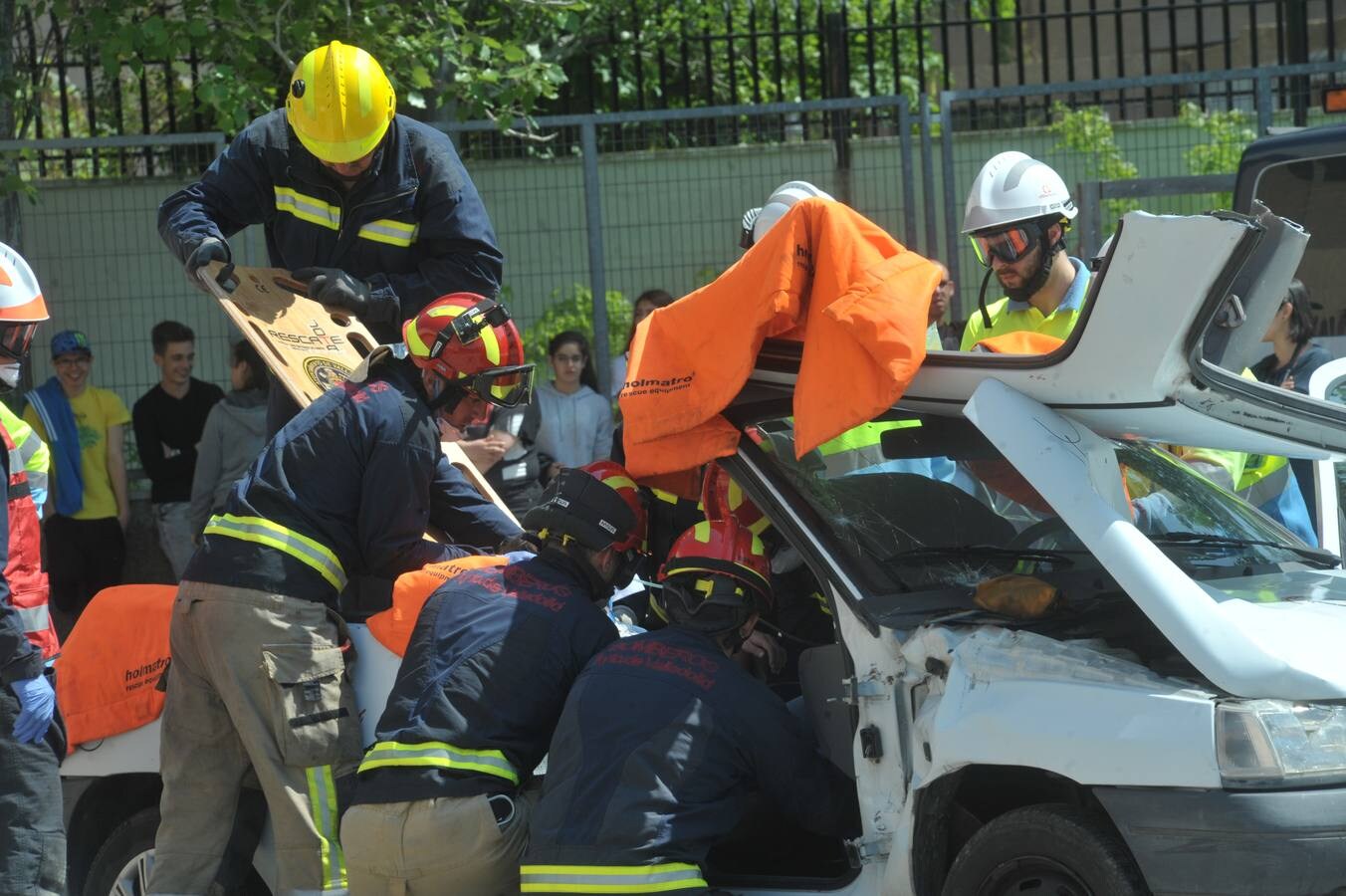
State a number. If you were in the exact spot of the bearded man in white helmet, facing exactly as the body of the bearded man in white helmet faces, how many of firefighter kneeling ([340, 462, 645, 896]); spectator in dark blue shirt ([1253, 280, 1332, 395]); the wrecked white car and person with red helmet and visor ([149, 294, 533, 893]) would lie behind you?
1

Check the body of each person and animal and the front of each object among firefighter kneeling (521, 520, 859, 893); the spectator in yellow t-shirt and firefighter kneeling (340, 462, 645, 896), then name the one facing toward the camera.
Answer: the spectator in yellow t-shirt

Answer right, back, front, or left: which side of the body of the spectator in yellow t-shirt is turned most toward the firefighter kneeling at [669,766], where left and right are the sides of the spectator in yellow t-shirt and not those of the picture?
front

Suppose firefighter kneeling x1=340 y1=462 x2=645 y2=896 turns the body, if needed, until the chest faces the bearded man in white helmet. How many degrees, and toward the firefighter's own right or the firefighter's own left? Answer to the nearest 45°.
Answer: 0° — they already face them

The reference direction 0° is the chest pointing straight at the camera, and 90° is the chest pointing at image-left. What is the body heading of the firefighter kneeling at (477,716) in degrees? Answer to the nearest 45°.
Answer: approximately 225°

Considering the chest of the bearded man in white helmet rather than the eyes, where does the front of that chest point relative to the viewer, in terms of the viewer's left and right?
facing the viewer and to the left of the viewer

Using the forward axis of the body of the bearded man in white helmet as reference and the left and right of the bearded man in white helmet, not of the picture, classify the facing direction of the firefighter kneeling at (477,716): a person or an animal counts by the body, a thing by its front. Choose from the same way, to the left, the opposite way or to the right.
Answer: the opposite way

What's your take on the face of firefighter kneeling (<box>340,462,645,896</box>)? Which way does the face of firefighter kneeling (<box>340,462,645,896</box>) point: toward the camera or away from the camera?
away from the camera

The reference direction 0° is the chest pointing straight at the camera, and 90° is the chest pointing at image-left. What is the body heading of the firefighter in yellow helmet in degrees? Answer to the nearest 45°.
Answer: approximately 0°
